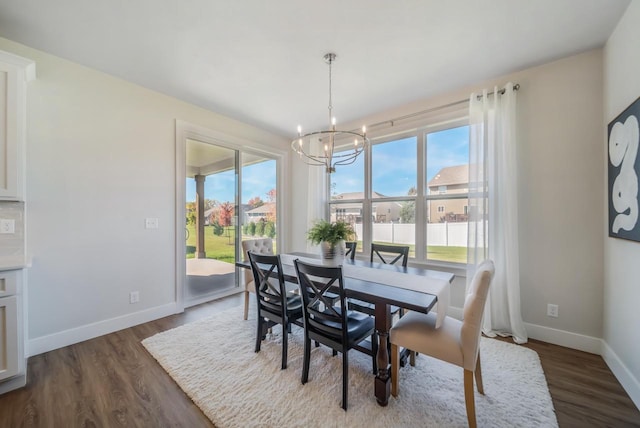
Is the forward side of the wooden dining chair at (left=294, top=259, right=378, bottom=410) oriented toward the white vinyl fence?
yes

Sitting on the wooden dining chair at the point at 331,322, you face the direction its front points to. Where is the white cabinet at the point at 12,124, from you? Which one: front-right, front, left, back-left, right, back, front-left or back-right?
back-left

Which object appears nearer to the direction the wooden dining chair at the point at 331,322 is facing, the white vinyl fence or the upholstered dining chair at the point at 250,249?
the white vinyl fence

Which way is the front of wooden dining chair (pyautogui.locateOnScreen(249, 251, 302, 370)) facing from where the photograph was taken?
facing away from the viewer and to the right of the viewer

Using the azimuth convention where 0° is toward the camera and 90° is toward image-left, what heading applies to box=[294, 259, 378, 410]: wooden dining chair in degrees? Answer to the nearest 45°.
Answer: approximately 225°

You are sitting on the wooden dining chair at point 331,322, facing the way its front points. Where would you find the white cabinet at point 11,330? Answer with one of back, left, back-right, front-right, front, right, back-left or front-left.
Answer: back-left

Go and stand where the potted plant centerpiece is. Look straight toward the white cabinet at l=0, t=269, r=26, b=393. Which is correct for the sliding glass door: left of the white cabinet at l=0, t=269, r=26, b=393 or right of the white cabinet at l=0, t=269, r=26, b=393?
right

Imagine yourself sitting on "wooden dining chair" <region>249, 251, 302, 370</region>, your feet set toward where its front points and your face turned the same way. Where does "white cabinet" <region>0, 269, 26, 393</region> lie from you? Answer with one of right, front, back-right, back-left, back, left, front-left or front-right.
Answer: back-left

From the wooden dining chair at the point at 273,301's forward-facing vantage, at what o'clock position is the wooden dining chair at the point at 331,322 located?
the wooden dining chair at the point at 331,322 is roughly at 3 o'clock from the wooden dining chair at the point at 273,301.
